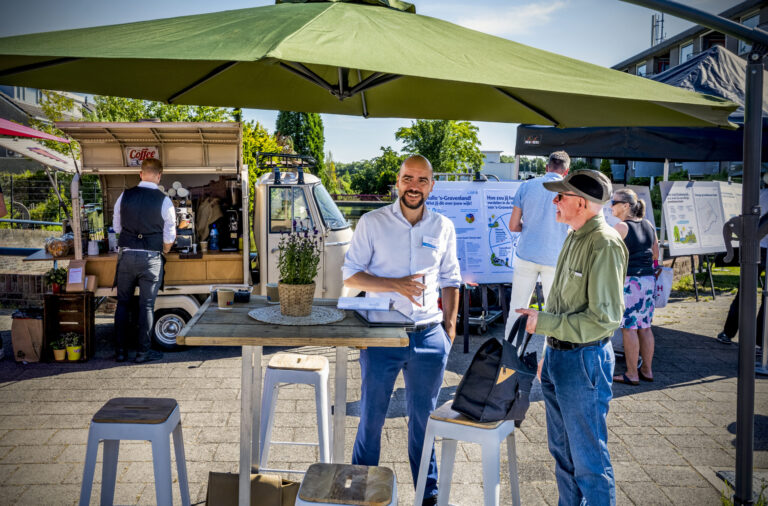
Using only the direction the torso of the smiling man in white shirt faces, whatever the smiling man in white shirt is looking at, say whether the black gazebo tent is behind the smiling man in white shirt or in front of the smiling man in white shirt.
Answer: behind

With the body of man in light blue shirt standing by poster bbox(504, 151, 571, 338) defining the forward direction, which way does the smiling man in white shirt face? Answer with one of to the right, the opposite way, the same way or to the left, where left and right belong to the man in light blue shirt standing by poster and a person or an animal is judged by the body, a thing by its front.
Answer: the opposite way

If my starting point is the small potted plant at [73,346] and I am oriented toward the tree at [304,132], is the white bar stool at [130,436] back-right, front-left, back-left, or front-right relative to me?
back-right

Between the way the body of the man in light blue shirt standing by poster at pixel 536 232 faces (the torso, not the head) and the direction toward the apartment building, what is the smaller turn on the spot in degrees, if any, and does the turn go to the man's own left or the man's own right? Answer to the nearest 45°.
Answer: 0° — they already face it

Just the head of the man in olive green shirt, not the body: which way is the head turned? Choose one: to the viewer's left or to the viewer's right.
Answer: to the viewer's left

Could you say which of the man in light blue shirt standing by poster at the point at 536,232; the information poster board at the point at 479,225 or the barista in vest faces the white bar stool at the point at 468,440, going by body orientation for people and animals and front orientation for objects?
the information poster board

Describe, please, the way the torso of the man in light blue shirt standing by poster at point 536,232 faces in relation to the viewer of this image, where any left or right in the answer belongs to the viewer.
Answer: facing away from the viewer

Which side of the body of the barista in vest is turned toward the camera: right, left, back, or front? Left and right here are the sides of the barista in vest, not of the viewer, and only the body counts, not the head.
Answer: back

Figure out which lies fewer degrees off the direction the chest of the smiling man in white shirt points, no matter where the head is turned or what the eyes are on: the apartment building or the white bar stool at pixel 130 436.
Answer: the white bar stool

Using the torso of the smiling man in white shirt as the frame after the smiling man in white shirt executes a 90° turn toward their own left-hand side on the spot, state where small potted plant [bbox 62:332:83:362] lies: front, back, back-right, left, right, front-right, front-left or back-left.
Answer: back-left
